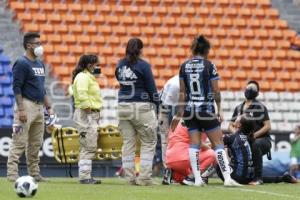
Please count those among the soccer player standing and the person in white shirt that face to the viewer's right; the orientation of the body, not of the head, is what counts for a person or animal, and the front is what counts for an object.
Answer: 1

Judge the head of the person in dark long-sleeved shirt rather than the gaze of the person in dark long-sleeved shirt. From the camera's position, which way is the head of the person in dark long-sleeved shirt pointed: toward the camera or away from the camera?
away from the camera

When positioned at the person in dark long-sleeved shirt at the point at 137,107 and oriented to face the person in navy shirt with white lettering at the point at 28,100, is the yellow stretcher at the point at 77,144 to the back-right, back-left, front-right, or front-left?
front-right

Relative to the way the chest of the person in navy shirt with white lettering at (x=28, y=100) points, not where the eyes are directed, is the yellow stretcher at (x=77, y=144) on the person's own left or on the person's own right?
on the person's own left

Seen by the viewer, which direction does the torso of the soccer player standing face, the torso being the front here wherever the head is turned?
away from the camera

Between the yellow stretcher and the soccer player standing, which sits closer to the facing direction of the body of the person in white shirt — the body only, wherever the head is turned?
the soccer player standing

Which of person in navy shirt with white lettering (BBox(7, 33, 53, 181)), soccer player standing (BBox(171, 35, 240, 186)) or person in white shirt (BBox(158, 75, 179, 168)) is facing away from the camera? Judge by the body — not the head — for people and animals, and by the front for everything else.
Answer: the soccer player standing

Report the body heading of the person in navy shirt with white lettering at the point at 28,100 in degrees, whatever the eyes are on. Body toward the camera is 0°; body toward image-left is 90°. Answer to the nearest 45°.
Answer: approximately 315°

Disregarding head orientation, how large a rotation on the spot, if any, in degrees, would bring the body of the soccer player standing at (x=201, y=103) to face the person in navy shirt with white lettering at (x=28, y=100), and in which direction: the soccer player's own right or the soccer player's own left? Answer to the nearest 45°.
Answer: approximately 90° to the soccer player's own left

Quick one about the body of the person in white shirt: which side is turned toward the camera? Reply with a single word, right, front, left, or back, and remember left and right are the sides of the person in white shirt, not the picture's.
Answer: right

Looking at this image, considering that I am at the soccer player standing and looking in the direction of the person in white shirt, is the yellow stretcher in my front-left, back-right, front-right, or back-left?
front-left
